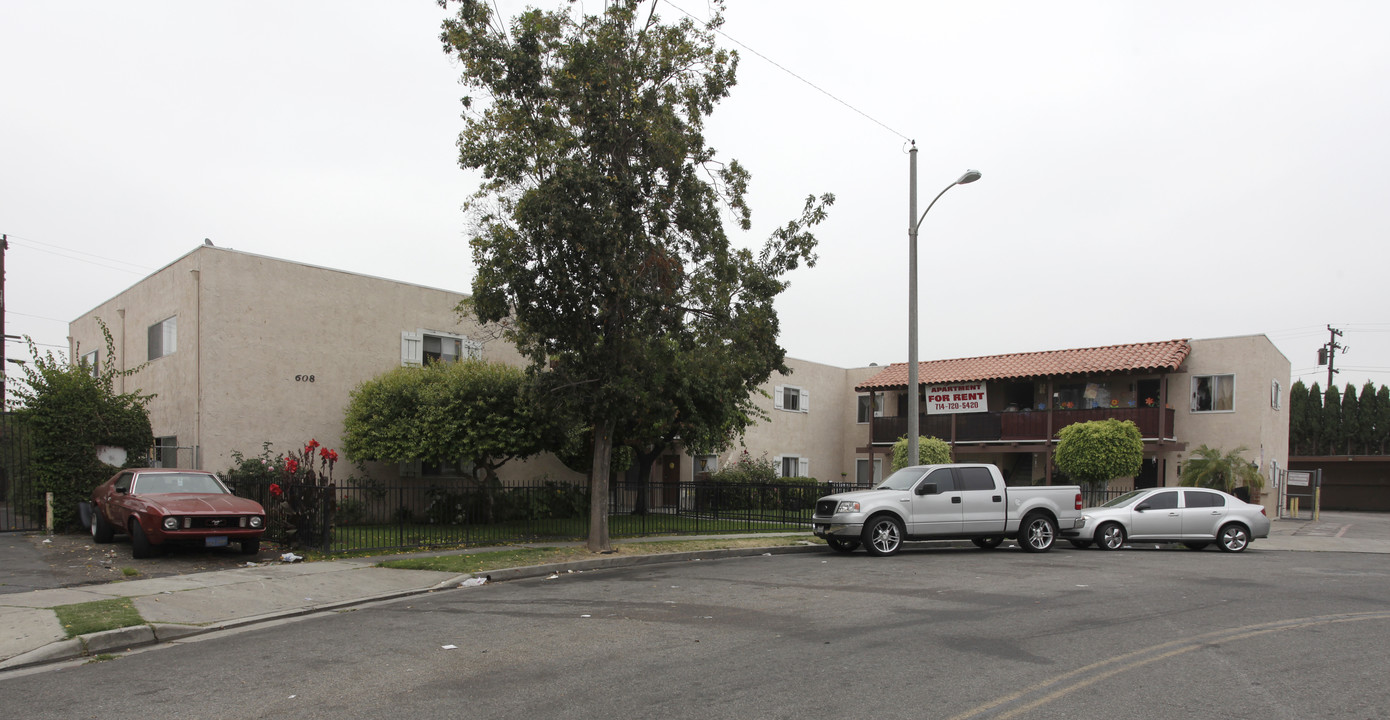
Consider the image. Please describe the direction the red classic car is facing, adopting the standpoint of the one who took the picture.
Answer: facing the viewer and to the right of the viewer

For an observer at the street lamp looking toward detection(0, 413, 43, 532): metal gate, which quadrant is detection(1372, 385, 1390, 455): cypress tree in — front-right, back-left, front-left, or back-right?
back-right

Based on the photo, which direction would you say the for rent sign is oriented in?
toward the camera

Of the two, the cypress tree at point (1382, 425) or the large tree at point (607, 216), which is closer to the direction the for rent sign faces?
the large tree

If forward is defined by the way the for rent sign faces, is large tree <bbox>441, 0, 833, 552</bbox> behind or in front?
in front

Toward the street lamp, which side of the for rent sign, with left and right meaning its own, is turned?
front

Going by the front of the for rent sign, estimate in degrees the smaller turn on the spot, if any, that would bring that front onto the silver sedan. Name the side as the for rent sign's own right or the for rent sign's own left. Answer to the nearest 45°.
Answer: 0° — it already faces it

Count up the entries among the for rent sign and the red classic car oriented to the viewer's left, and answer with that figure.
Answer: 0
